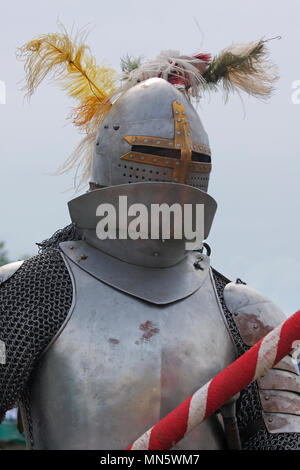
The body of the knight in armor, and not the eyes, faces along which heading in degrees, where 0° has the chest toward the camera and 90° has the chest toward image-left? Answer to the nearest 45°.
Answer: approximately 315°
